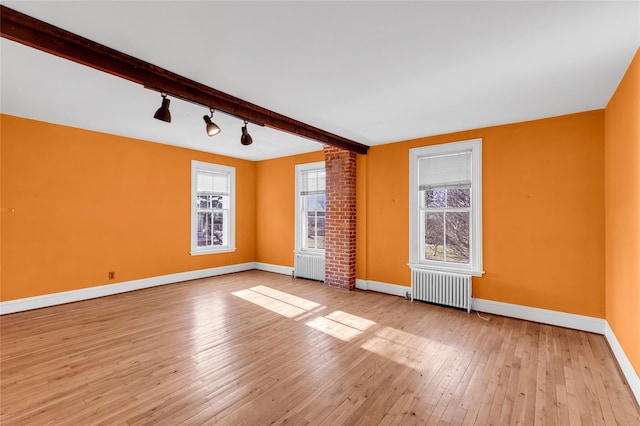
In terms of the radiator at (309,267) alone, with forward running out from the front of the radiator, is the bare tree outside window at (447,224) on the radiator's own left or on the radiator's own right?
on the radiator's own left

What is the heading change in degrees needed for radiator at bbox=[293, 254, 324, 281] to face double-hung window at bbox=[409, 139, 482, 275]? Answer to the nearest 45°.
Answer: approximately 90° to its left

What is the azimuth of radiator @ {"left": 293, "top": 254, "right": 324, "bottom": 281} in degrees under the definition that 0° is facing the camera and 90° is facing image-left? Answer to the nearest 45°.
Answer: approximately 45°

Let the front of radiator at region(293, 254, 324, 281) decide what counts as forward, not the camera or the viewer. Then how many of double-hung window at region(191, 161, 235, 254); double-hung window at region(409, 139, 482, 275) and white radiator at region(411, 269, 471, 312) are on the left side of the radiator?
2

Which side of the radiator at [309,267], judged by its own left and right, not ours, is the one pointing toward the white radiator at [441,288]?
left

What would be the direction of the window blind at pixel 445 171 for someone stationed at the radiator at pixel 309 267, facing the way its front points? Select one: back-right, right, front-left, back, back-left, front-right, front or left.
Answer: left

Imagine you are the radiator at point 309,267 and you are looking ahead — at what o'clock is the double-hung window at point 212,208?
The double-hung window is roughly at 2 o'clock from the radiator.

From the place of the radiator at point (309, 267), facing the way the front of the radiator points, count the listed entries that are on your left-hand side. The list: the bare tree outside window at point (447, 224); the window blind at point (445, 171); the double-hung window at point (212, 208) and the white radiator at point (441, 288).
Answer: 3

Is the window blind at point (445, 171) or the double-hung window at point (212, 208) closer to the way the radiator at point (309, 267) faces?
the double-hung window

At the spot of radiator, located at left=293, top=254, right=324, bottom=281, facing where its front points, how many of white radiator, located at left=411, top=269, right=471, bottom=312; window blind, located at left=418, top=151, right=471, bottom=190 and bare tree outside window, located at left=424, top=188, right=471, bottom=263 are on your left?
3
